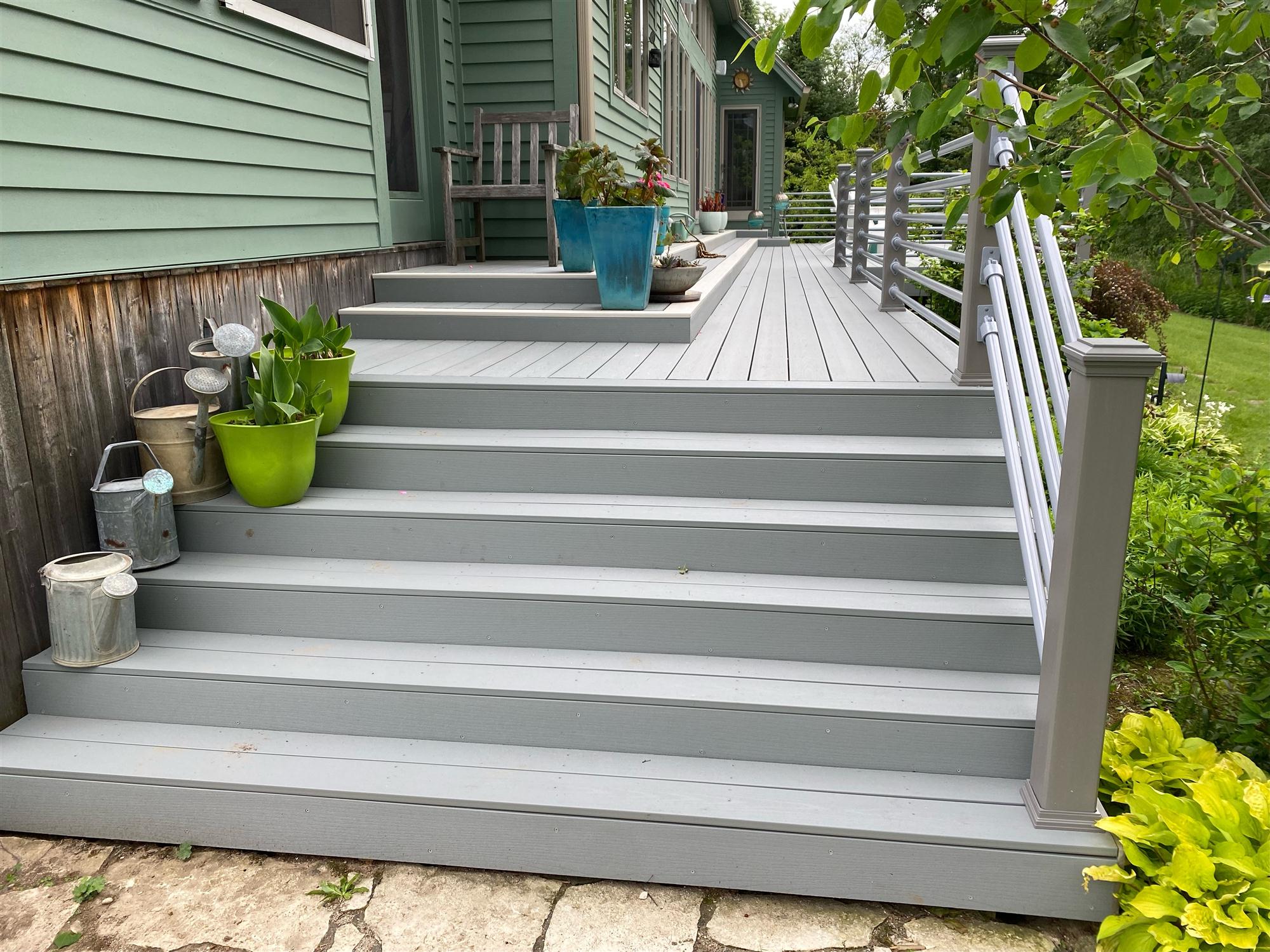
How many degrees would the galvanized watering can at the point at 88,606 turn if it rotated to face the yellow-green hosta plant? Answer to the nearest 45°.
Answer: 0° — it already faces it

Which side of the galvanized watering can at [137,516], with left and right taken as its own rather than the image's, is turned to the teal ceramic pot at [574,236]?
left

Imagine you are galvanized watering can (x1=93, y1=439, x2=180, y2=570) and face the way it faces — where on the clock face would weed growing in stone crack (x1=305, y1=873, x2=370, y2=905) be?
The weed growing in stone crack is roughly at 1 o'clock from the galvanized watering can.

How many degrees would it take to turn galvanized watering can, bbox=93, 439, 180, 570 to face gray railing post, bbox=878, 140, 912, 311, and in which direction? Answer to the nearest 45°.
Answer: approximately 45° to its left

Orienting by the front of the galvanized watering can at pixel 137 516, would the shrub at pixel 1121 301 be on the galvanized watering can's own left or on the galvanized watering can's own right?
on the galvanized watering can's own left

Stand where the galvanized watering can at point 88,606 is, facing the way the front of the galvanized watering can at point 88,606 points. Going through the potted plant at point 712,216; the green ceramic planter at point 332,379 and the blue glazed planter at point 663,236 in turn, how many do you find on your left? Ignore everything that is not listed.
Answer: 3

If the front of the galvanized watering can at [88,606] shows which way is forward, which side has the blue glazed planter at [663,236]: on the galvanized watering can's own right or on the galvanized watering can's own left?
on the galvanized watering can's own left

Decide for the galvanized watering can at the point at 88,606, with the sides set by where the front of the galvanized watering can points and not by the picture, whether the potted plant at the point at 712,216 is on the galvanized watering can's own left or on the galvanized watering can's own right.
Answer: on the galvanized watering can's own left

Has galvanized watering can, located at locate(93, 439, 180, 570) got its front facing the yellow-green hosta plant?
yes
